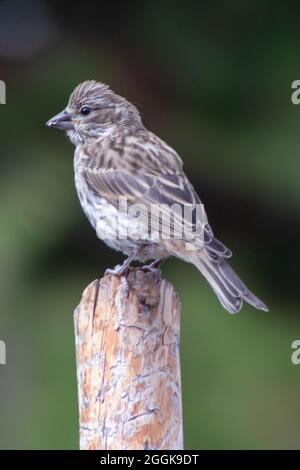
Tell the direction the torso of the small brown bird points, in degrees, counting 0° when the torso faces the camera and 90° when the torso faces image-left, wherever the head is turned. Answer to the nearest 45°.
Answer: approximately 90°
